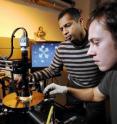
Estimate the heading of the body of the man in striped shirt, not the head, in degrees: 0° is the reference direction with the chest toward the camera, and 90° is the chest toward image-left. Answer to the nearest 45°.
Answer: approximately 45°
